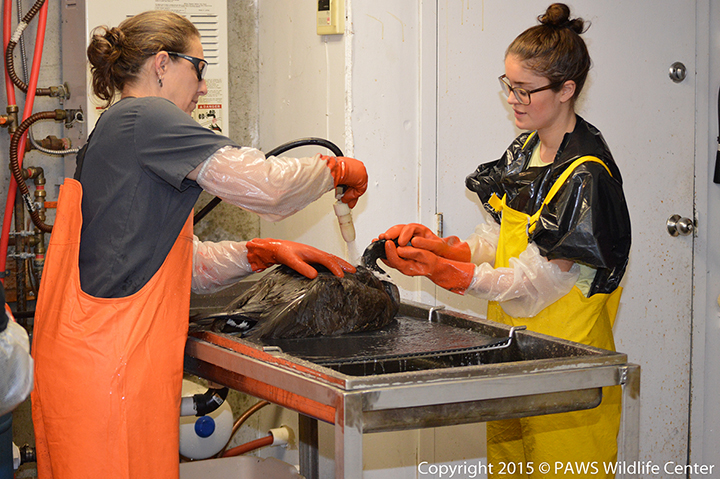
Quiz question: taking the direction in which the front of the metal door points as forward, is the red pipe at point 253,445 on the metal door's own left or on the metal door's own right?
on the metal door's own right

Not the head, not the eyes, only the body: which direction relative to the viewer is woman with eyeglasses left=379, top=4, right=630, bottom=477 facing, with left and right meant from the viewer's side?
facing the viewer and to the left of the viewer

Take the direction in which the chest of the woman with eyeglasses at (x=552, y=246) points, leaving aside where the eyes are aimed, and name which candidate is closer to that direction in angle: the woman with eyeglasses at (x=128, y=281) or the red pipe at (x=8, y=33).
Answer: the woman with eyeglasses

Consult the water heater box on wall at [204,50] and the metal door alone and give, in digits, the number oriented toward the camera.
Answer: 2

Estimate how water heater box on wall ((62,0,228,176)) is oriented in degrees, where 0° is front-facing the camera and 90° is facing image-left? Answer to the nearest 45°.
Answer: approximately 0°

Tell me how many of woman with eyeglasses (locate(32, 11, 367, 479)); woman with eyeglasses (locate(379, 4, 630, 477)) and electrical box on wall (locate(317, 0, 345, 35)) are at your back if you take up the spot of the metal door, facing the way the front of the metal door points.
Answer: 0

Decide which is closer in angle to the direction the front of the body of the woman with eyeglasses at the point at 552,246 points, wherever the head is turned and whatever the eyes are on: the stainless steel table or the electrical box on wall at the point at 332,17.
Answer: the stainless steel table

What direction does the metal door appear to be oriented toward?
toward the camera

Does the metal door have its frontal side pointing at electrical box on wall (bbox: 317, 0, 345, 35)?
no

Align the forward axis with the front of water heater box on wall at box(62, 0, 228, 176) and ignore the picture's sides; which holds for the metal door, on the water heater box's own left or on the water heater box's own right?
on the water heater box's own left

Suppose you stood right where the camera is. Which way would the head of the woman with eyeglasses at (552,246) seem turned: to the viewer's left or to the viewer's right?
to the viewer's left
